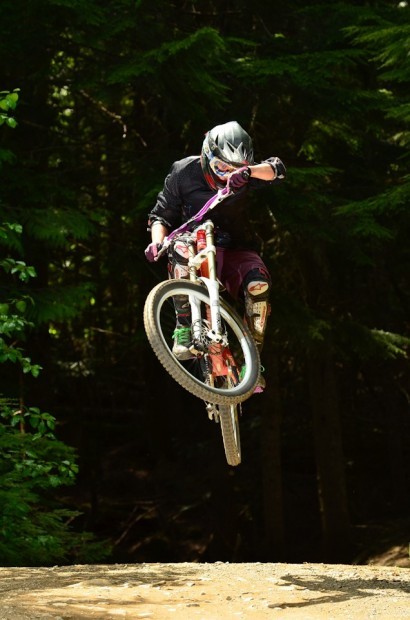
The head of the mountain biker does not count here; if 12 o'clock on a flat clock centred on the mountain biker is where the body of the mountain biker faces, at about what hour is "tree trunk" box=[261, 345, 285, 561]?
The tree trunk is roughly at 6 o'clock from the mountain biker.

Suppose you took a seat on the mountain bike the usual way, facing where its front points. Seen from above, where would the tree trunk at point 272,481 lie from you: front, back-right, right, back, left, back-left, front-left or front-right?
back

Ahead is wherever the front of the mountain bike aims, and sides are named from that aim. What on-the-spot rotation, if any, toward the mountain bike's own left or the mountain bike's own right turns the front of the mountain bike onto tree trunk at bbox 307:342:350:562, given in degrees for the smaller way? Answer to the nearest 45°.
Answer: approximately 180°

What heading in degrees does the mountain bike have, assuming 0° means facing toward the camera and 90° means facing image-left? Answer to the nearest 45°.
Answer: approximately 0°

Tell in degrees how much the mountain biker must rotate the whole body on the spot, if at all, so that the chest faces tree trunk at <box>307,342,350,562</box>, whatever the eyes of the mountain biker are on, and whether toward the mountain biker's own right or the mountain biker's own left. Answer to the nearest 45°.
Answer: approximately 180°
